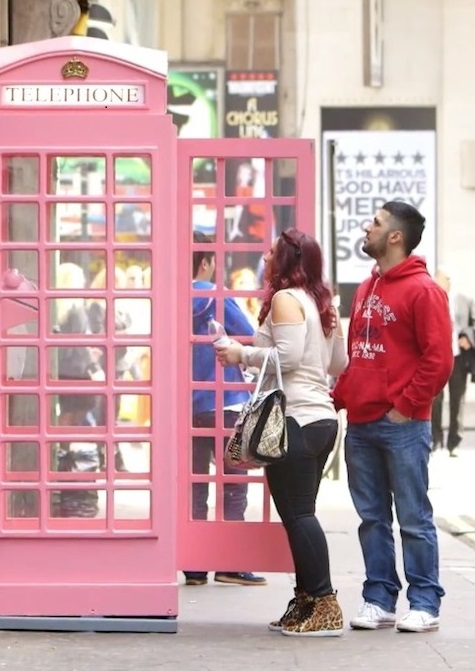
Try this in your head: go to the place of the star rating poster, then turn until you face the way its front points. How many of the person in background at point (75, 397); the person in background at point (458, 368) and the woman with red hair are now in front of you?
3

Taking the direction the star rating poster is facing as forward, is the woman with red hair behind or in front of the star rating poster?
in front

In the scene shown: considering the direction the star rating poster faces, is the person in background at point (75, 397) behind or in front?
in front

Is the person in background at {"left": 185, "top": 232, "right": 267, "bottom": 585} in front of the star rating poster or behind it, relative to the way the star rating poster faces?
in front

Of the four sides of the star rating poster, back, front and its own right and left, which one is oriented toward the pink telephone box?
front

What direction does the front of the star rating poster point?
toward the camera

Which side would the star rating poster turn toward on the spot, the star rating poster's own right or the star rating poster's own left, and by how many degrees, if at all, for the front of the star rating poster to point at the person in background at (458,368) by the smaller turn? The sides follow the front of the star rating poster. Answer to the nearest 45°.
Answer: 0° — it already faces them

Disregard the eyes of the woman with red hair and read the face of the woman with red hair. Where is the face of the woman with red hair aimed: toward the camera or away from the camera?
away from the camera

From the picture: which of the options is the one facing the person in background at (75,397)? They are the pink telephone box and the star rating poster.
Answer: the star rating poster
